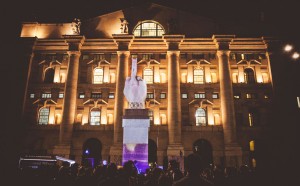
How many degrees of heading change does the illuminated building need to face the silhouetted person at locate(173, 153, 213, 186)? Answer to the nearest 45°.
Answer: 0° — it already faces them

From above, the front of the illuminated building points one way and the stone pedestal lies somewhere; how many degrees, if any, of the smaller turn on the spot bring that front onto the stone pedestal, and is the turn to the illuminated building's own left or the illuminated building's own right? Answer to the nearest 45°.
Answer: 0° — it already faces it

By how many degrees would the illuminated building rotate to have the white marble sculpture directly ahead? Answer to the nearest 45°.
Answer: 0° — it already faces it

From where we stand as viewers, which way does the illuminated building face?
facing the viewer
